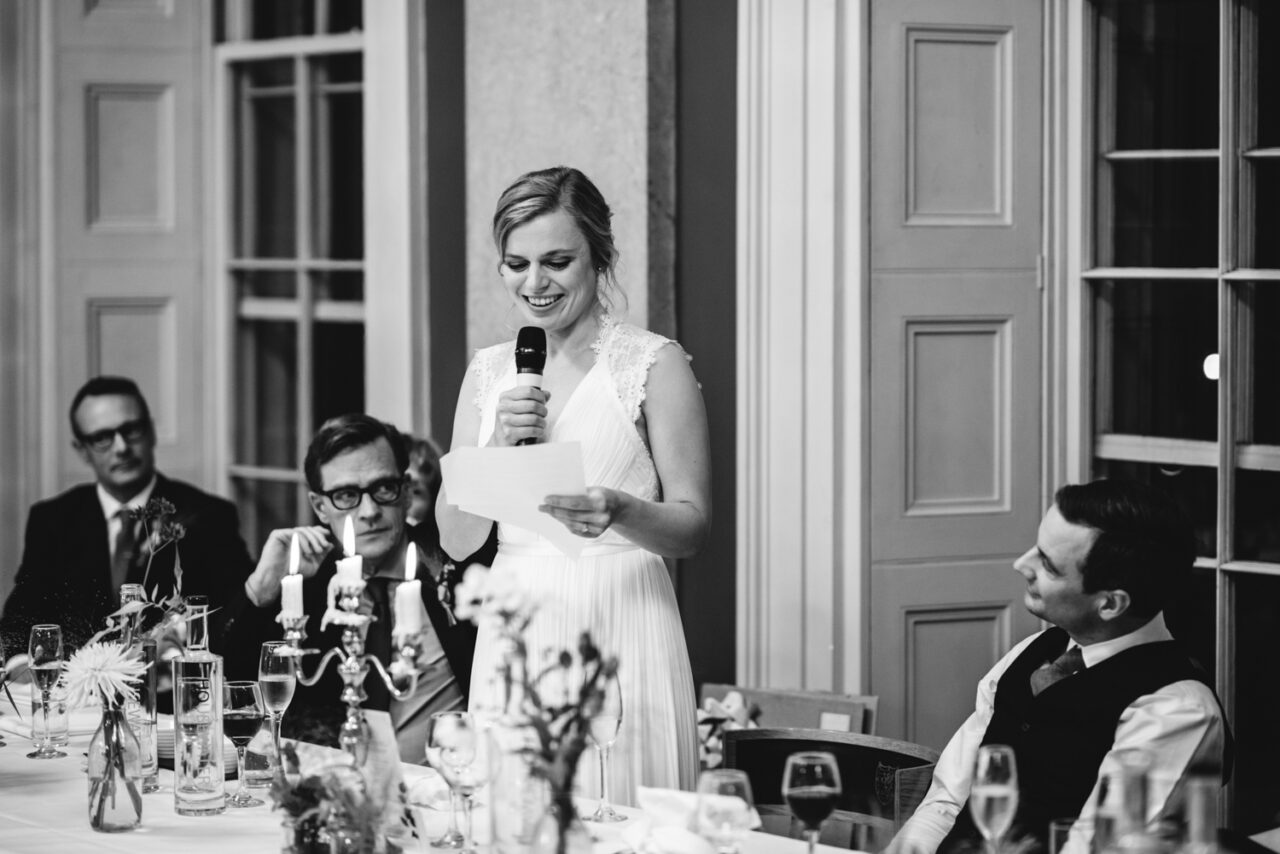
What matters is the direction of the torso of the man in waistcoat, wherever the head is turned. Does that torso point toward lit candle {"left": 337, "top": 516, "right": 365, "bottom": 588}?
yes

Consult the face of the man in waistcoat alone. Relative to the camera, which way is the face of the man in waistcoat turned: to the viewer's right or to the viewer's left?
to the viewer's left

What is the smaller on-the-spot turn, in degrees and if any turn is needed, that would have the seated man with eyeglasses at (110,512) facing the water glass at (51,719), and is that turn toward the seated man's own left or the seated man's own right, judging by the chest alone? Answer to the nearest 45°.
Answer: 0° — they already face it

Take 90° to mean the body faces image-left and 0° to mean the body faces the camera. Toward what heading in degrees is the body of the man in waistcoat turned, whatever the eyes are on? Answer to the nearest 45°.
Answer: approximately 45°

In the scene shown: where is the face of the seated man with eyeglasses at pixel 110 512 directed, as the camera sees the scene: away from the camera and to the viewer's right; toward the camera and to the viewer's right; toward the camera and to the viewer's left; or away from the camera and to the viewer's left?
toward the camera and to the viewer's right

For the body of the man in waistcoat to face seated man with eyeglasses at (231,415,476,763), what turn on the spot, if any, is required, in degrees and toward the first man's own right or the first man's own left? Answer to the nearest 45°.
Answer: approximately 45° to the first man's own right

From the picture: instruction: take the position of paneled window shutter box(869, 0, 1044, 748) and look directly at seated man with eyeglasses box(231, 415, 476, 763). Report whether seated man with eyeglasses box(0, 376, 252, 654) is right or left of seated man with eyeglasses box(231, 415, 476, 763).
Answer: right

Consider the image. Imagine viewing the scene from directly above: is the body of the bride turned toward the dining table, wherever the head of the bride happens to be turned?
yes

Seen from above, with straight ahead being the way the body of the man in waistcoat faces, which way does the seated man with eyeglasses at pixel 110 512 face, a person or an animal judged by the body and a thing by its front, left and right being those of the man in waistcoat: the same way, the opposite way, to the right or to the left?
to the left

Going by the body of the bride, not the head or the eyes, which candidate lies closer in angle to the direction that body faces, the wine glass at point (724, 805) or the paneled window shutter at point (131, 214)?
the wine glass

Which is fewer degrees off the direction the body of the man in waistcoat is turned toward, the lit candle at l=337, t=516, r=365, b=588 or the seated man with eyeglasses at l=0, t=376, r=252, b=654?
the lit candle
